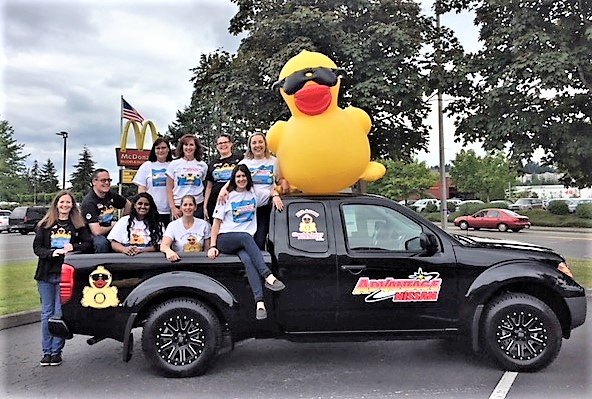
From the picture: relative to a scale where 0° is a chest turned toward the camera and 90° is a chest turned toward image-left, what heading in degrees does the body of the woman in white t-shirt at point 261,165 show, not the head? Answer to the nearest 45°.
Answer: approximately 0°

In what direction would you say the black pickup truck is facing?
to the viewer's right

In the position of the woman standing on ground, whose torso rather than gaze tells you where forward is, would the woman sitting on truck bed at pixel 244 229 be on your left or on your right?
on your left

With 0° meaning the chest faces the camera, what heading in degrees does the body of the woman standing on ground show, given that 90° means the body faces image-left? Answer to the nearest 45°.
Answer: approximately 0°

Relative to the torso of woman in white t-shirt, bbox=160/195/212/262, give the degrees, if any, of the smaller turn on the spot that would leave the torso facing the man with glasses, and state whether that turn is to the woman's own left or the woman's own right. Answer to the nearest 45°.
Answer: approximately 135° to the woman's own right

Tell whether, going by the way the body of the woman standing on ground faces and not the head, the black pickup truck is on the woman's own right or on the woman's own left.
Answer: on the woman's own left
